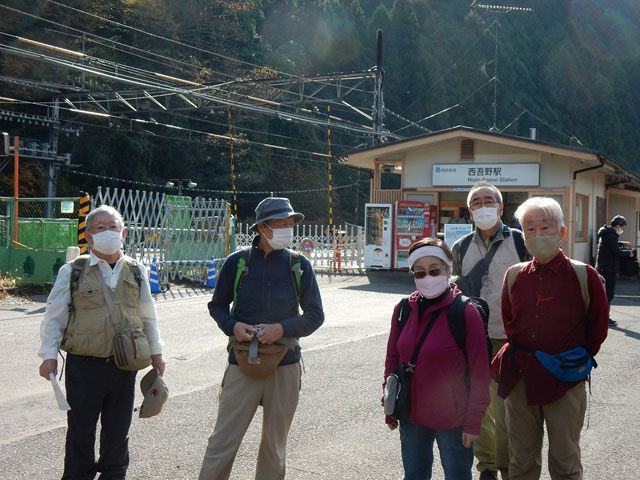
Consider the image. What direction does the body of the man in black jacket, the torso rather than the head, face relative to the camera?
to the viewer's right

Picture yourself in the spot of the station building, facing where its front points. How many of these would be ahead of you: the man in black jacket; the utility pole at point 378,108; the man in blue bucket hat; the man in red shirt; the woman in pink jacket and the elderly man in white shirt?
5

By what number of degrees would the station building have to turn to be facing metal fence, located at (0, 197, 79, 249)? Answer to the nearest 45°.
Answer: approximately 45° to its right

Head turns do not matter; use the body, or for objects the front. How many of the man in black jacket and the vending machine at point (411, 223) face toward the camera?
1

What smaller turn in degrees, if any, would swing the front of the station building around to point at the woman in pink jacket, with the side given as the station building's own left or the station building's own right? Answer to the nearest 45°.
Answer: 0° — it already faces them

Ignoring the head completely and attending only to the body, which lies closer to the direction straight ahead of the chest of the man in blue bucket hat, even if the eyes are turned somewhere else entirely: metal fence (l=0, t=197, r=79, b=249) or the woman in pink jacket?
the woman in pink jacket

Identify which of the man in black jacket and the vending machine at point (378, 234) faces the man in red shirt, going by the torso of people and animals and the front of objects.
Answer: the vending machine
